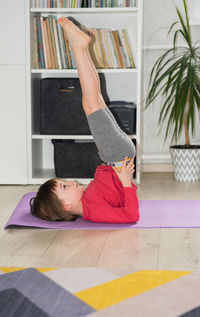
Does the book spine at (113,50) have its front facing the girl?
yes

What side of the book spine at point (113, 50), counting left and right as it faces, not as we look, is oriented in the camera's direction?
front

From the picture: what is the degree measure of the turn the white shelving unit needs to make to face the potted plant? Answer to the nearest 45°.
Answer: approximately 90° to its left

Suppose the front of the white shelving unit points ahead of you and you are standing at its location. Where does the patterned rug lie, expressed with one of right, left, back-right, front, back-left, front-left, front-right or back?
front

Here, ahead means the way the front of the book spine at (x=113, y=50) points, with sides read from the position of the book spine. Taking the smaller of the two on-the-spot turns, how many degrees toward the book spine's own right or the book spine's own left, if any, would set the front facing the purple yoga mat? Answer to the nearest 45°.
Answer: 0° — it already faces it

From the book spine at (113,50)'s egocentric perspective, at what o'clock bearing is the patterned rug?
The patterned rug is roughly at 12 o'clock from the book spine.

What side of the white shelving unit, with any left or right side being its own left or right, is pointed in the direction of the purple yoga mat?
front

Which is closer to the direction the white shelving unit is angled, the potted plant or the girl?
the girl

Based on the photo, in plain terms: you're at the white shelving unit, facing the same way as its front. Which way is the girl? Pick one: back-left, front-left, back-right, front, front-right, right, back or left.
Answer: front
